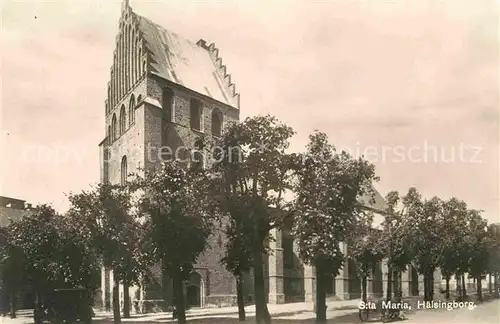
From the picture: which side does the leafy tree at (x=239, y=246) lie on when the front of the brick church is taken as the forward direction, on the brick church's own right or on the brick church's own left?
on the brick church's own left

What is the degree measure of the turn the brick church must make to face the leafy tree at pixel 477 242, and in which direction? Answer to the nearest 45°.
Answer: approximately 135° to its left

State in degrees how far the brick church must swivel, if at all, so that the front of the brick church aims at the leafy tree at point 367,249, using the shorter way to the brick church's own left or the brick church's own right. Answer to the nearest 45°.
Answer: approximately 90° to the brick church's own left

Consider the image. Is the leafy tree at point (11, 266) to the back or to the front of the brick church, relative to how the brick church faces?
to the front

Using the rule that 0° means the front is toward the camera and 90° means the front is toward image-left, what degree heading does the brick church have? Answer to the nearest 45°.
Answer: approximately 45°

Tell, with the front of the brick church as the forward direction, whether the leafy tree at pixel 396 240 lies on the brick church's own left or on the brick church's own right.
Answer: on the brick church's own left

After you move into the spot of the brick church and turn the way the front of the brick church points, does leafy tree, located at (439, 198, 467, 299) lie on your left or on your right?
on your left
